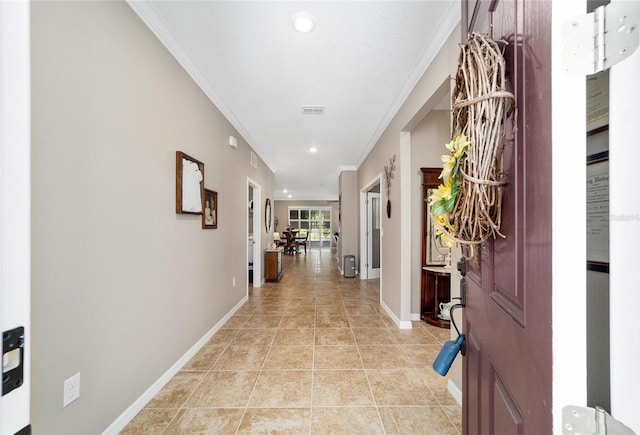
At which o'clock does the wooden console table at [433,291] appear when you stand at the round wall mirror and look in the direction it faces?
The wooden console table is roughly at 2 o'clock from the round wall mirror.

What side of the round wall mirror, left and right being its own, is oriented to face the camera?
right

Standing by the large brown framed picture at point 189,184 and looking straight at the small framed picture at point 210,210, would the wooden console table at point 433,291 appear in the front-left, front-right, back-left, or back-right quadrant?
front-right

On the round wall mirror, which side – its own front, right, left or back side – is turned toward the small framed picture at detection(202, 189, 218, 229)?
right

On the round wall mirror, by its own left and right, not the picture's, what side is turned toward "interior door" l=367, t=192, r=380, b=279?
front

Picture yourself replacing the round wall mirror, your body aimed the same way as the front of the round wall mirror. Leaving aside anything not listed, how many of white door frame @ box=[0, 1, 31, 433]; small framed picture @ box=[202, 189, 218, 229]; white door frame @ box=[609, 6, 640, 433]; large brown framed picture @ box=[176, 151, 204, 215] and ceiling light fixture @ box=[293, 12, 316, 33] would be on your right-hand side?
5

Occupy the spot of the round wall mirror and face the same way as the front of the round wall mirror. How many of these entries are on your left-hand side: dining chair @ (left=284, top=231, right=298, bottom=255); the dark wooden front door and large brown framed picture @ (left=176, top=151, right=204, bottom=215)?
1

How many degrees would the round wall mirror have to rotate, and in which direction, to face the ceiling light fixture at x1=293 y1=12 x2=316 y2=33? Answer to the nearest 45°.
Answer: approximately 90° to its right
